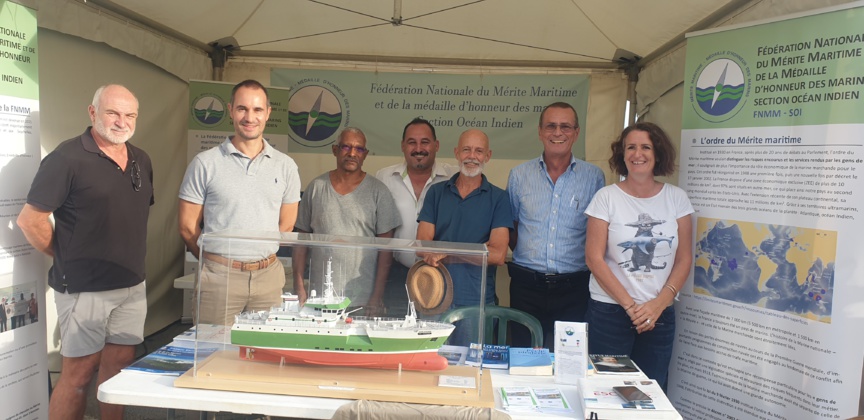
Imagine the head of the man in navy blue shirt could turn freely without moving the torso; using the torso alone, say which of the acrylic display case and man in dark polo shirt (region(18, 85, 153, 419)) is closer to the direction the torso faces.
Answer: the acrylic display case

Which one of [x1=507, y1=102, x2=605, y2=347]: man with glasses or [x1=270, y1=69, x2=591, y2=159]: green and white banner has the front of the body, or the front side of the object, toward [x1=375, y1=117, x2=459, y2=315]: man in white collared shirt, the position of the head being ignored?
the green and white banner

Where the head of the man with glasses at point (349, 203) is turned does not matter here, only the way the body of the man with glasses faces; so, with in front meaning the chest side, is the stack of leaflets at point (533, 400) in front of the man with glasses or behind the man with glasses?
in front

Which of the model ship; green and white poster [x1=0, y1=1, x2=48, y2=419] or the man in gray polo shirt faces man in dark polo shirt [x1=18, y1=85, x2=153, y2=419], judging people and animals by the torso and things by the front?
the green and white poster

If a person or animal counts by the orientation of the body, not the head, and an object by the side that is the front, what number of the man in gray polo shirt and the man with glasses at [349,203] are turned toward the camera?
2

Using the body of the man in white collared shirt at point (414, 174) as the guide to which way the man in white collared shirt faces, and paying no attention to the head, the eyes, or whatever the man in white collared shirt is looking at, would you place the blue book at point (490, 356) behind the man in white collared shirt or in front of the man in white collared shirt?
in front

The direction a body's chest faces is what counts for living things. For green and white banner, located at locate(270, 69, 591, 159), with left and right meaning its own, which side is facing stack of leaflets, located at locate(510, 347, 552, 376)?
front

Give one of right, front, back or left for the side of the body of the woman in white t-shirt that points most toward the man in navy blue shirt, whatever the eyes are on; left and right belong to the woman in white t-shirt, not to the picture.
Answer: right

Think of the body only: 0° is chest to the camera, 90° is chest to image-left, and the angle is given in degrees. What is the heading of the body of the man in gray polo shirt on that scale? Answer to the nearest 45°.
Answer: approximately 0°

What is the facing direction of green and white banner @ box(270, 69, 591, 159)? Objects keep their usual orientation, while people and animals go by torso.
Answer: toward the camera

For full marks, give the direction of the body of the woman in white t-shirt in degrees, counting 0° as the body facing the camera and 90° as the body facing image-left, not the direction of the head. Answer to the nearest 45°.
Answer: approximately 0°

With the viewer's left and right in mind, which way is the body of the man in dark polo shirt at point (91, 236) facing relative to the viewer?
facing the viewer and to the right of the viewer
